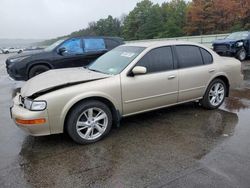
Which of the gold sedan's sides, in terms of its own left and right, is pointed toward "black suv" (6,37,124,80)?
right

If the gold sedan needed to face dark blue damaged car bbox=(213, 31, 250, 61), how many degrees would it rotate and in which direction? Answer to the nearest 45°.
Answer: approximately 180°

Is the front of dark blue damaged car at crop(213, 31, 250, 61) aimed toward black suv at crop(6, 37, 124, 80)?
yes

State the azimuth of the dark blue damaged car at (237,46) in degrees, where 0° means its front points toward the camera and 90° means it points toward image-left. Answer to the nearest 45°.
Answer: approximately 45°

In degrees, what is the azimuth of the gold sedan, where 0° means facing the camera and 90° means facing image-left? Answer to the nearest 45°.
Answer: approximately 45°

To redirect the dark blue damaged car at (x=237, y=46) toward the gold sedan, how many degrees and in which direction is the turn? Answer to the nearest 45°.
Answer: approximately 45° to its left

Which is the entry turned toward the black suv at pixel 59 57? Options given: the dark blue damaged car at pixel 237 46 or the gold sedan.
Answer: the dark blue damaged car at pixel 237 46
